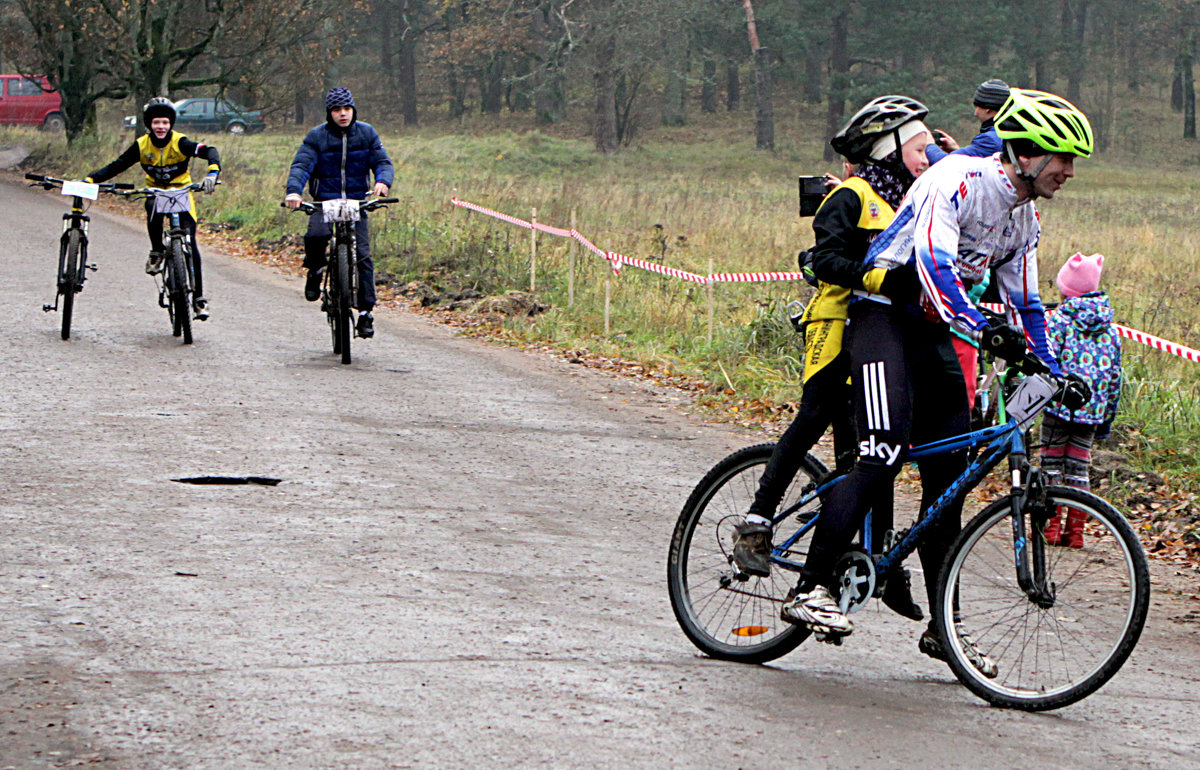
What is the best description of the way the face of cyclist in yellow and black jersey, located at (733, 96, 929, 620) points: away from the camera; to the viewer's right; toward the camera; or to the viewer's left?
to the viewer's right

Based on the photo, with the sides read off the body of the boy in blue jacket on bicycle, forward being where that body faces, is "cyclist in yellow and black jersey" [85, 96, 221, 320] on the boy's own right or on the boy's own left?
on the boy's own right

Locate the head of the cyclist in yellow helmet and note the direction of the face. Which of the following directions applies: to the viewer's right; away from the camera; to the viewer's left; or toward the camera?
to the viewer's right

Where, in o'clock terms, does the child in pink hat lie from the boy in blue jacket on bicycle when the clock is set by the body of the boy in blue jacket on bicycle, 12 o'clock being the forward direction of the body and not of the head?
The child in pink hat is roughly at 11 o'clock from the boy in blue jacket on bicycle.

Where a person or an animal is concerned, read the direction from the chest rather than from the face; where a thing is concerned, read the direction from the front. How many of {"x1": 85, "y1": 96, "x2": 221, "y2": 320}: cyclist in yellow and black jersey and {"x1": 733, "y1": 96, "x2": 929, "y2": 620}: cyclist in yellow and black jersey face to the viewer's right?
1

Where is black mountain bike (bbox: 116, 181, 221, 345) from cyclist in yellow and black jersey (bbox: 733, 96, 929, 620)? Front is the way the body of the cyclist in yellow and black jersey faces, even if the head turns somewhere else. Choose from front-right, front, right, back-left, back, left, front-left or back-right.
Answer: back-left

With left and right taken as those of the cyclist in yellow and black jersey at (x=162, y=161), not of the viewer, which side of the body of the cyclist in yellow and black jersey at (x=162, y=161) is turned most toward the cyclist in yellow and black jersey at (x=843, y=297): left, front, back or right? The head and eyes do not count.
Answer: front

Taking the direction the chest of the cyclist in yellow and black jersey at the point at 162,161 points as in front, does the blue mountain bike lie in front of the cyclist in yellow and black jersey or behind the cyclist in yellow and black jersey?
in front

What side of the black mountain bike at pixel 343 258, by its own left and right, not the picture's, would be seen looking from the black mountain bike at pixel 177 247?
right

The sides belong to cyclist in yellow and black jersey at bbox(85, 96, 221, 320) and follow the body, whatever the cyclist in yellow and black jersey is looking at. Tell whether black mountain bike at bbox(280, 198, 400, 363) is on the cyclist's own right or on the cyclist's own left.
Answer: on the cyclist's own left

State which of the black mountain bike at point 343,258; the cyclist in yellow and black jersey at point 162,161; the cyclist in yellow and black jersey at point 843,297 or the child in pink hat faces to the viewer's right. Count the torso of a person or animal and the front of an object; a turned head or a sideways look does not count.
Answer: the cyclist in yellow and black jersey at point 843,297

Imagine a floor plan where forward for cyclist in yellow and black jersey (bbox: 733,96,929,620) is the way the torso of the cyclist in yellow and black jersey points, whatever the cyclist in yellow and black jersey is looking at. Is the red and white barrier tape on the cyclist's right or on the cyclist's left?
on the cyclist's left

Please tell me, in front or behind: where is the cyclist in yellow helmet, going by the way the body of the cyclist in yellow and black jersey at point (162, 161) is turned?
in front
